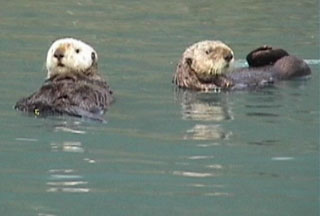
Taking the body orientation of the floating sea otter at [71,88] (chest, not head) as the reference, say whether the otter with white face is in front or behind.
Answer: behind

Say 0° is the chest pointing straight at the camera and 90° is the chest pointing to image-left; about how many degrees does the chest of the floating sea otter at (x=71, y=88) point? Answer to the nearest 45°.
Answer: approximately 45°

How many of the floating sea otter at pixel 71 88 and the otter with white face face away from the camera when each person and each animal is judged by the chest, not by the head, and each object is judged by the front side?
0
